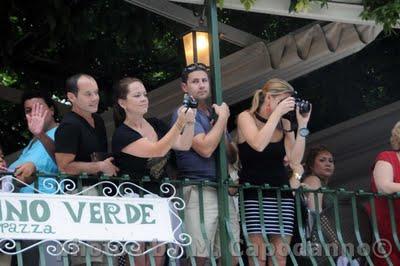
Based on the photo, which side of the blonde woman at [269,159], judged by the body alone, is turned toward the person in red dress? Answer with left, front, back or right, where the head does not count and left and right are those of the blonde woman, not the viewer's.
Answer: left

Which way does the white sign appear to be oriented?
toward the camera

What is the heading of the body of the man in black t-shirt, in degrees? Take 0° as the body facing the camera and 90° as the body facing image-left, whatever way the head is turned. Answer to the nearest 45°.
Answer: approximately 315°

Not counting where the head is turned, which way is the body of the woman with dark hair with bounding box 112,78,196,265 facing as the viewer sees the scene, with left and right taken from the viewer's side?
facing the viewer and to the right of the viewer

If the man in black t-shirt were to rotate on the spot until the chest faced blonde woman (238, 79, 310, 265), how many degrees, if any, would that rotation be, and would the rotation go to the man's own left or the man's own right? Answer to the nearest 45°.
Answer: approximately 45° to the man's own left
